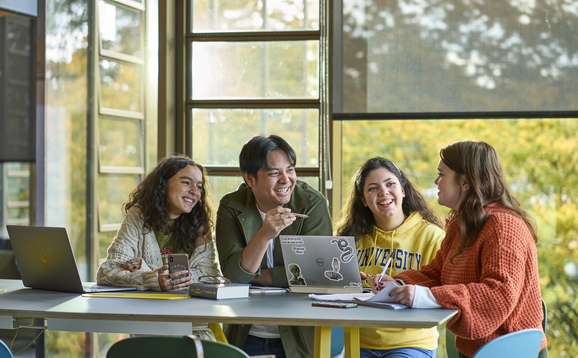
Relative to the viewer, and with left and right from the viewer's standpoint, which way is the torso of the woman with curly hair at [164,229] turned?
facing the viewer and to the right of the viewer

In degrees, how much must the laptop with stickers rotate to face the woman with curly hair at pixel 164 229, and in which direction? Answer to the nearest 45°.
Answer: approximately 45° to its left

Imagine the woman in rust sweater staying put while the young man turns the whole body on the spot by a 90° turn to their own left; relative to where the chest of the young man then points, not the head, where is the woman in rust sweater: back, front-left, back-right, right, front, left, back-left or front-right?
front-right

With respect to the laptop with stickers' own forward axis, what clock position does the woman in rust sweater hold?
The woman in rust sweater is roughly at 4 o'clock from the laptop with stickers.

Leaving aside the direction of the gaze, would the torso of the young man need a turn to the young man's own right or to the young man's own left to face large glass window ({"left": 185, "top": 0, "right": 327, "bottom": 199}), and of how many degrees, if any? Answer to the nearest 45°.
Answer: approximately 180°

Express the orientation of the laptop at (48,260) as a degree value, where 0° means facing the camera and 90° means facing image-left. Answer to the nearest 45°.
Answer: approximately 225°

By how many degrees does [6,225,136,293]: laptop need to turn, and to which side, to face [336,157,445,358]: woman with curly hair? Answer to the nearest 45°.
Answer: approximately 45° to its right

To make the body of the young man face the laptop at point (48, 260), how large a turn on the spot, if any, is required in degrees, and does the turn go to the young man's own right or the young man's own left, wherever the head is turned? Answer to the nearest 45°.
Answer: approximately 90° to the young man's own right

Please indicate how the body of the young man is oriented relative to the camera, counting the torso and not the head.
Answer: toward the camera

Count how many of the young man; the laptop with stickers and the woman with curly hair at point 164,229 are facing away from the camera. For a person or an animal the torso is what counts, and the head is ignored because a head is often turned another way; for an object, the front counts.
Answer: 1

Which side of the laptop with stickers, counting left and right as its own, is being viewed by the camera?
back

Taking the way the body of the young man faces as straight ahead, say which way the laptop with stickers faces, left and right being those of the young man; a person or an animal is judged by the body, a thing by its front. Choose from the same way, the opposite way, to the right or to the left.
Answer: the opposite way

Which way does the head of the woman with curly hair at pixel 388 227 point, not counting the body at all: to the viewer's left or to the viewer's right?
to the viewer's right

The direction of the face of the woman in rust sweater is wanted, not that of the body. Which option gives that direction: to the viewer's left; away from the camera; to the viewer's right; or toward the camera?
to the viewer's left

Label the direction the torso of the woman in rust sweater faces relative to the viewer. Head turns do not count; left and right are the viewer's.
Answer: facing to the left of the viewer

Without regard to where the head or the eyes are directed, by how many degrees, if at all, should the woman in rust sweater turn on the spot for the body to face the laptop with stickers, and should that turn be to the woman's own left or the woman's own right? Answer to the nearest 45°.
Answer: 0° — they already face it
